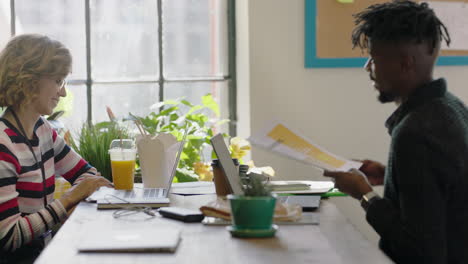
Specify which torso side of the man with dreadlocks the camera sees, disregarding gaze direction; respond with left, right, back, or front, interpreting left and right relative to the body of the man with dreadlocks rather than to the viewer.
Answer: left

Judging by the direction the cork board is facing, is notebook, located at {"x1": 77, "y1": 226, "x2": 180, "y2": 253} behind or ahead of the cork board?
ahead

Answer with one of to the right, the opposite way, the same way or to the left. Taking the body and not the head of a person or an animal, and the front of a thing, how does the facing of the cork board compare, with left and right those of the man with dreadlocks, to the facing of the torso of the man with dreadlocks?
to the left

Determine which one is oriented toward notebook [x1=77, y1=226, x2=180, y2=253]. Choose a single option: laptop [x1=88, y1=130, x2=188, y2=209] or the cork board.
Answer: the cork board

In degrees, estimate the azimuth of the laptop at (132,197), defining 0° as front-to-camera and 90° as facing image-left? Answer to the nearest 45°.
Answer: approximately 90°

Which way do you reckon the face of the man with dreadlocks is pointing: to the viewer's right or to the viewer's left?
to the viewer's left

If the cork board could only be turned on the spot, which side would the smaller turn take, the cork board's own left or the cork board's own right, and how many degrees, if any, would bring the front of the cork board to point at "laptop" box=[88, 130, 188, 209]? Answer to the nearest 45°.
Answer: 0° — it already faces it

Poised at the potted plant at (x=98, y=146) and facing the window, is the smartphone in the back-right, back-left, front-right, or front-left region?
back-right

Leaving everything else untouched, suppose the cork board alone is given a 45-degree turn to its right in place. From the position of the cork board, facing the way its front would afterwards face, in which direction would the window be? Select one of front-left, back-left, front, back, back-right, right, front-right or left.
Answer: front-right

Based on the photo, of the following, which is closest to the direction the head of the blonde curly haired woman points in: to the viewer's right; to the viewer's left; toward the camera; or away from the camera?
to the viewer's right

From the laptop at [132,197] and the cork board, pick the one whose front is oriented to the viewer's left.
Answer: the laptop

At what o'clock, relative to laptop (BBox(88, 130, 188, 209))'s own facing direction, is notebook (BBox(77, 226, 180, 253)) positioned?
The notebook is roughly at 9 o'clock from the laptop.

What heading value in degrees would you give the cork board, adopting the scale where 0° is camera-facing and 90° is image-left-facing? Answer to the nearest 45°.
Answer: approximately 0°
